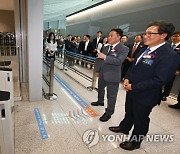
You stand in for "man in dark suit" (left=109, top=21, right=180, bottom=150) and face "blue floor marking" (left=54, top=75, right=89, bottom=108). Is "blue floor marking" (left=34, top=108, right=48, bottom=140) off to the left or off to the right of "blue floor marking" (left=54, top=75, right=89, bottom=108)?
left

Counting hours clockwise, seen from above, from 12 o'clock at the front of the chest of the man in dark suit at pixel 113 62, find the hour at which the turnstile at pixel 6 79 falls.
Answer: The turnstile is roughly at 1 o'clock from the man in dark suit.

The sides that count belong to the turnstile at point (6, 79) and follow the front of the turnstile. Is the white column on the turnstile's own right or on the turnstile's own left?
on the turnstile's own left

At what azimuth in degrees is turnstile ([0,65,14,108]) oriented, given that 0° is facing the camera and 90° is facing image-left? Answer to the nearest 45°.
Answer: approximately 315°

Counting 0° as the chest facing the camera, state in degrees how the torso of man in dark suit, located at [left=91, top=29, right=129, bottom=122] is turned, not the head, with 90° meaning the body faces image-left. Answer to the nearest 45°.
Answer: approximately 45°

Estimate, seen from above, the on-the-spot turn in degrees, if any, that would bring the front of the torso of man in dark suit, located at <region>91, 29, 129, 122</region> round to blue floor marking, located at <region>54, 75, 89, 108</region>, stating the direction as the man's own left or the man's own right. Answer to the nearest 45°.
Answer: approximately 90° to the man's own right

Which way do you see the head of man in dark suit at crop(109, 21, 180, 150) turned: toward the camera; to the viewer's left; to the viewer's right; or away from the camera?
to the viewer's left

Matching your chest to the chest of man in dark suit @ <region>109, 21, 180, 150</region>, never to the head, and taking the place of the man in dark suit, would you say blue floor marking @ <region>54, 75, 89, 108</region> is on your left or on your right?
on your right

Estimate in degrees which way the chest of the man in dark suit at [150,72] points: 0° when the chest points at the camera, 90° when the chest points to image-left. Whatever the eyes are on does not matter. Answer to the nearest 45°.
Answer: approximately 45°
